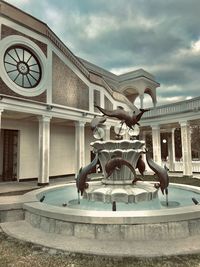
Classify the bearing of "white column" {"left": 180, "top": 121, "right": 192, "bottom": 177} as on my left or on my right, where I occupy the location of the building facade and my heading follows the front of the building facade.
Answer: on my left

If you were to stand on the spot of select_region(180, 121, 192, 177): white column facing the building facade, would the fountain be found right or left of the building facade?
left

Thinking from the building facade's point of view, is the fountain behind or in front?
in front

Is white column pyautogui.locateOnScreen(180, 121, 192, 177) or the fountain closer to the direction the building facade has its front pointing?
the fountain

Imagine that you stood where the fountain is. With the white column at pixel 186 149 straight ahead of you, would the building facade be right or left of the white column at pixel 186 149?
left

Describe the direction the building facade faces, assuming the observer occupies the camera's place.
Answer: facing the viewer and to the right of the viewer
